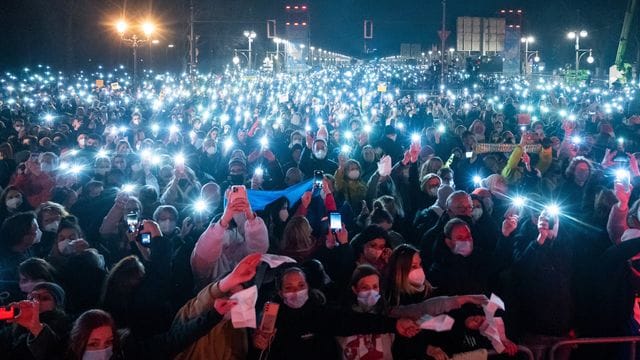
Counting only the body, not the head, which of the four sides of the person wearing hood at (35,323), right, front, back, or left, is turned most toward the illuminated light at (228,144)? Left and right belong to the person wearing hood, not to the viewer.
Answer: back

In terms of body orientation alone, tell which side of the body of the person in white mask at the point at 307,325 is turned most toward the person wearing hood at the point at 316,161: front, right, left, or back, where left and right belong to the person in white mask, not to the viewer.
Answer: back

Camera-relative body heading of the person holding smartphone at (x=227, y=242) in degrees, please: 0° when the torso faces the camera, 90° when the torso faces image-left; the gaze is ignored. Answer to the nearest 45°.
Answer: approximately 0°

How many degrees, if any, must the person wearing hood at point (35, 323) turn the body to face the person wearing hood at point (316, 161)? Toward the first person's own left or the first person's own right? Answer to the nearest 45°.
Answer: approximately 180°

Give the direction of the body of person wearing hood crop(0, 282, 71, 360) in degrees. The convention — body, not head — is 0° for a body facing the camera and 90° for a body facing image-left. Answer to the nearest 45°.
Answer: approximately 45°

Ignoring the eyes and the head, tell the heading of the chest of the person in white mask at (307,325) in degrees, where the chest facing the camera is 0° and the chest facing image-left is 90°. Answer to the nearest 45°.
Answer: approximately 0°

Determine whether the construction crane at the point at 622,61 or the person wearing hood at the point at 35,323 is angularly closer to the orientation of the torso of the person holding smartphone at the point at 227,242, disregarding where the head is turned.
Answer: the person wearing hood

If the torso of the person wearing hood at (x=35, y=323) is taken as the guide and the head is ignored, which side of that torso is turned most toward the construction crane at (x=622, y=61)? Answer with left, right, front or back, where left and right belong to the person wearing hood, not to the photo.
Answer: back

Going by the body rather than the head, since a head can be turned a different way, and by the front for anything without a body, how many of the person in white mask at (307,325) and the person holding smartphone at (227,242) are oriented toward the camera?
2

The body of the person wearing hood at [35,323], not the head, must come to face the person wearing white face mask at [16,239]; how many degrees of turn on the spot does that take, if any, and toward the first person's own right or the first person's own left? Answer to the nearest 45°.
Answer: approximately 135° to the first person's own right
